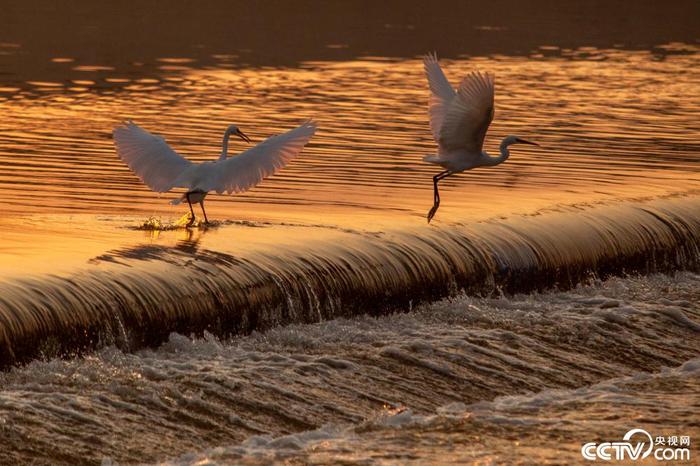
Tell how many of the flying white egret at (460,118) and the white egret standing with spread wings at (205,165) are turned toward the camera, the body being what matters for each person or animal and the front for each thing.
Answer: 0

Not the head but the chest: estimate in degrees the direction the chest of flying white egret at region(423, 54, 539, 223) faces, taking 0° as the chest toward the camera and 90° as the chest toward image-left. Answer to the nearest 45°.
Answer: approximately 270°

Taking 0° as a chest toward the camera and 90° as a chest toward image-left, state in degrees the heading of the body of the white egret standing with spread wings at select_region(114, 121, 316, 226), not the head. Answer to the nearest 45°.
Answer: approximately 225°

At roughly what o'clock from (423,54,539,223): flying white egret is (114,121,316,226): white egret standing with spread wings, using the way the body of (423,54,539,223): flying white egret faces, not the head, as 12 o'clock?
(114,121,316,226): white egret standing with spread wings is roughly at 5 o'clock from (423,54,539,223): flying white egret.
